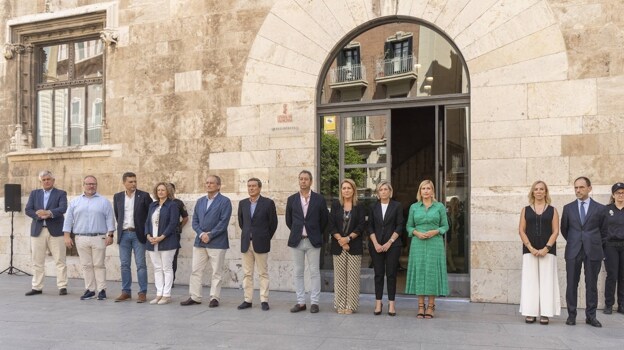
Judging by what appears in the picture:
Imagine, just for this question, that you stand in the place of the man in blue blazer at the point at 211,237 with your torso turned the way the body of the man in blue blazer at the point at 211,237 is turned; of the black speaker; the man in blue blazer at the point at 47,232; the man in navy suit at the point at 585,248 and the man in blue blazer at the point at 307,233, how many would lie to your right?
2

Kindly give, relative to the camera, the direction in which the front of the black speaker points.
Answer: facing the viewer

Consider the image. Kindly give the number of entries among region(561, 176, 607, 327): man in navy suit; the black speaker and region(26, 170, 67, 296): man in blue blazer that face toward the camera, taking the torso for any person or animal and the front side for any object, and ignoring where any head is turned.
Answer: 3

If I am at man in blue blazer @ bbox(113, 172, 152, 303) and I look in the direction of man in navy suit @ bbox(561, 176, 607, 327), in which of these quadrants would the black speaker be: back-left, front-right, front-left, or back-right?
back-left

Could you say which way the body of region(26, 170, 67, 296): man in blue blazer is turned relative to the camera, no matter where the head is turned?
toward the camera

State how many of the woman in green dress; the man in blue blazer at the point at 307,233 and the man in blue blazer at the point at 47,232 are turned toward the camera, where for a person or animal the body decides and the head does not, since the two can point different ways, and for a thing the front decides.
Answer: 3

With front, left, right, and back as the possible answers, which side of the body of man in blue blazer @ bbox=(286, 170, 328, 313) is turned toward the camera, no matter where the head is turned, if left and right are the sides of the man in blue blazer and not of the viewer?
front

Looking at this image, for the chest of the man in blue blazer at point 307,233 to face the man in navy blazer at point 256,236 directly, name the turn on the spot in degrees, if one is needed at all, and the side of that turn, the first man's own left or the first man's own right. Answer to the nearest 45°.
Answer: approximately 90° to the first man's own right

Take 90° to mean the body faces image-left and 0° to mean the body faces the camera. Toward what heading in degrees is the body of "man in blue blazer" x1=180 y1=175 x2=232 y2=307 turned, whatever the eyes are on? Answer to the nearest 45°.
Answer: approximately 45°

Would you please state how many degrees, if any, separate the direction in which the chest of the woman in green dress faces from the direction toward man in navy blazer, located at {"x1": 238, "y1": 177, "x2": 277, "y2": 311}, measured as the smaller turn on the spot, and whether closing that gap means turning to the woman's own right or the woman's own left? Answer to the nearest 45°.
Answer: approximately 90° to the woman's own right

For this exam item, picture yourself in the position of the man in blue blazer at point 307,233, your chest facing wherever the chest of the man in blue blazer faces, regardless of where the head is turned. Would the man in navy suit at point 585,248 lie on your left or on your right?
on your left

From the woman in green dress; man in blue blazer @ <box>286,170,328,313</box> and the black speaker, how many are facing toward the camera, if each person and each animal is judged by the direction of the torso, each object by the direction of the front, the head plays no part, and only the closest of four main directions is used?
3
